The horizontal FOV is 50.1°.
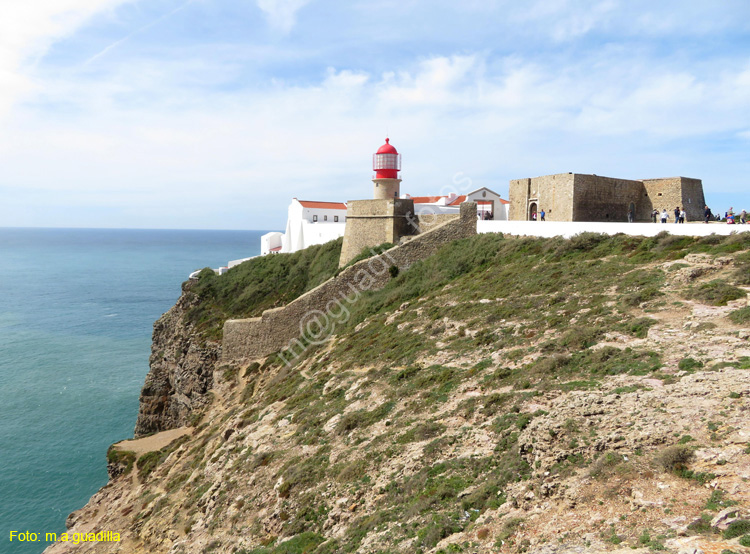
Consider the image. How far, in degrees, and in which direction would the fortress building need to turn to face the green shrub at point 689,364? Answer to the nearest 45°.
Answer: approximately 45° to its left

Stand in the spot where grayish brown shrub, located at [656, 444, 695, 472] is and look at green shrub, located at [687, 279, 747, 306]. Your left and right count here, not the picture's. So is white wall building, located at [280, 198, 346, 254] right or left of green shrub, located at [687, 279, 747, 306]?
left

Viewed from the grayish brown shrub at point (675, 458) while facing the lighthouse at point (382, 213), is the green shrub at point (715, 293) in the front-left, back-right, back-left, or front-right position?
front-right

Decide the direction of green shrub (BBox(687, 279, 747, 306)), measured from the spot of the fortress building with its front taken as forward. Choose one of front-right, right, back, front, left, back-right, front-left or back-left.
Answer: front-left

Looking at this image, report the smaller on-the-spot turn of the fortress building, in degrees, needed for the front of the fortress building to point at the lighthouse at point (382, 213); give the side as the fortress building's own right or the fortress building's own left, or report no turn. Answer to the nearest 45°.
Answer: approximately 45° to the fortress building's own right

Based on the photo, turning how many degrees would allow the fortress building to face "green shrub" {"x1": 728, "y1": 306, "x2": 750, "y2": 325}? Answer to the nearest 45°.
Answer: approximately 45° to its left

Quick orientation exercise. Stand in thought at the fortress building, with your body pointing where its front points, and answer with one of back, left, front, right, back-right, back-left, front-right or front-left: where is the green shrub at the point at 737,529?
front-left

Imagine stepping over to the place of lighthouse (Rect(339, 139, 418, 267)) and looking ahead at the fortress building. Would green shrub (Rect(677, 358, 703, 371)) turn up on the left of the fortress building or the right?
right
